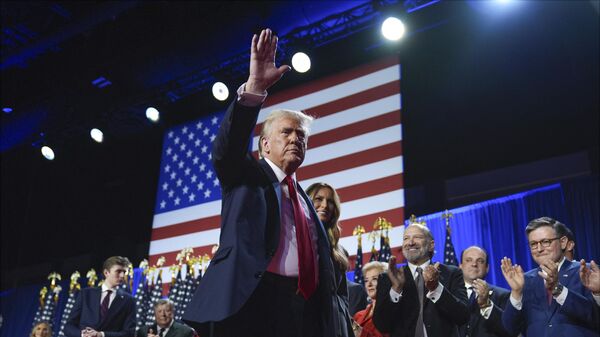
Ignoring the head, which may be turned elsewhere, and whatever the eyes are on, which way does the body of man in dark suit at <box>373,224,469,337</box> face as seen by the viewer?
toward the camera

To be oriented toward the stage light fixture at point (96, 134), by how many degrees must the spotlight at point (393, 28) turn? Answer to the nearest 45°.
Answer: approximately 135° to its right

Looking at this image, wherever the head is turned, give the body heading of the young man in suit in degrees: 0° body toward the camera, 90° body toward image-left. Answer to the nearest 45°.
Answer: approximately 0°

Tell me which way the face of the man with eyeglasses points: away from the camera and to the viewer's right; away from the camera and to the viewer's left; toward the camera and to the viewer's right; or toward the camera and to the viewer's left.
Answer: toward the camera and to the viewer's left

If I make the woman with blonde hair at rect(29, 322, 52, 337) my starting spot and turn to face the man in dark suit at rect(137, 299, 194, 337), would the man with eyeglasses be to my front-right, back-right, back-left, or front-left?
front-right

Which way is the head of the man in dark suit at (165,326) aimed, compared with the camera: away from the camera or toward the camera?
toward the camera

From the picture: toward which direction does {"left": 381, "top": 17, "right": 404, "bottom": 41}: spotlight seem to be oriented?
toward the camera

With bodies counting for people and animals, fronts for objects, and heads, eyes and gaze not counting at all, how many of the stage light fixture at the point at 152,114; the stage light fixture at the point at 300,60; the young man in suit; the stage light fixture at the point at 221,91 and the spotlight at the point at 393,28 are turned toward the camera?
5

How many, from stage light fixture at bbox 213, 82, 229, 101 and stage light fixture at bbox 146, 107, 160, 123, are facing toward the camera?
2
